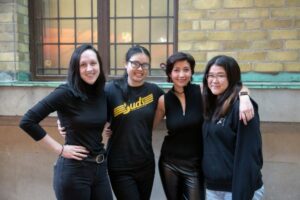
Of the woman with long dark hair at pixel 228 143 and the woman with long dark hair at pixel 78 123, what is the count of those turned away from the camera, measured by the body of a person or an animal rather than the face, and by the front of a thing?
0

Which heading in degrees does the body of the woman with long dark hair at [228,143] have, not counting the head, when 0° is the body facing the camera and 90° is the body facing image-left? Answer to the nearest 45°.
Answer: approximately 45°

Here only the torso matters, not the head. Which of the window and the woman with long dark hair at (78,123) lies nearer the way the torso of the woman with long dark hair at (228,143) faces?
the woman with long dark hair

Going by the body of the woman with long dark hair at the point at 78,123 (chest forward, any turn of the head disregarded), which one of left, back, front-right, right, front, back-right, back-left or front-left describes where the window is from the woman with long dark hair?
back-left

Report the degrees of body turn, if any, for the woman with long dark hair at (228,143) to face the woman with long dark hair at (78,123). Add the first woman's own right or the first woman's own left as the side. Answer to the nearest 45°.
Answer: approximately 45° to the first woman's own right

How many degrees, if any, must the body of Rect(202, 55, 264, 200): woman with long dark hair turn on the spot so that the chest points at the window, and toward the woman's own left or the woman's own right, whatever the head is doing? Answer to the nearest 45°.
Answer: approximately 90° to the woman's own right

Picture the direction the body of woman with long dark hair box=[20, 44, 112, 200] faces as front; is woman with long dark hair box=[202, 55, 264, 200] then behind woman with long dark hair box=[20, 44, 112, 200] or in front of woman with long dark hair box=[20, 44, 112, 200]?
in front
